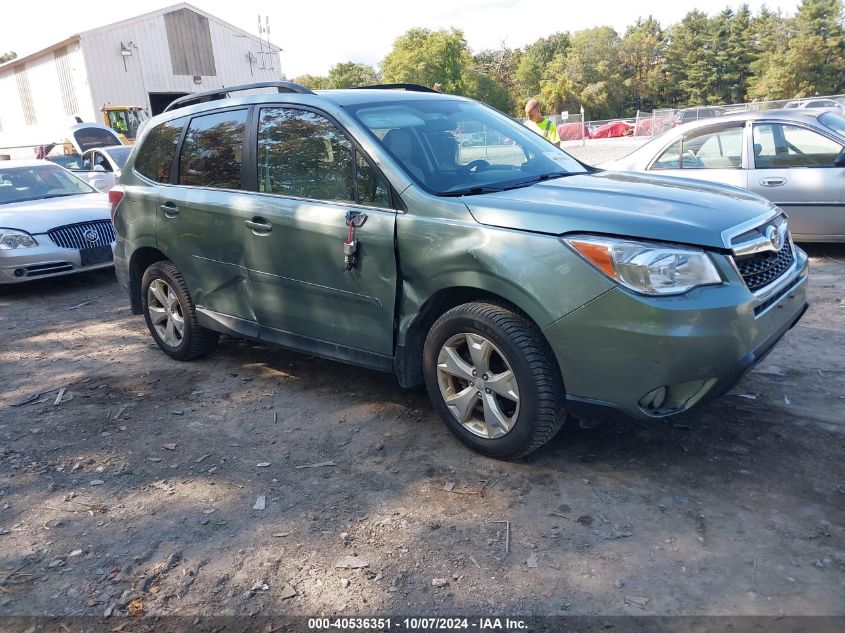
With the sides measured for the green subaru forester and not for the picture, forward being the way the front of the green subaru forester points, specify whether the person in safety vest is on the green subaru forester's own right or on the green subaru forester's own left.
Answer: on the green subaru forester's own left

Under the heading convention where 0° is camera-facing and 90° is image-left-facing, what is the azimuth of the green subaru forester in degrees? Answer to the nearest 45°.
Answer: approximately 315°

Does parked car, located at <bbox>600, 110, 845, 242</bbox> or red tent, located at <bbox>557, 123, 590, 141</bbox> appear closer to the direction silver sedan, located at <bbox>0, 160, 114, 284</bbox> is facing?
the parked car

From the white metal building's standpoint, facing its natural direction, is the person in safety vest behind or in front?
in front

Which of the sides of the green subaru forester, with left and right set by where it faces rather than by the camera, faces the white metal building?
back

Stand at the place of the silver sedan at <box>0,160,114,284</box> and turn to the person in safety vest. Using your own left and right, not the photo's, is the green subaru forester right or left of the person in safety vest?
right

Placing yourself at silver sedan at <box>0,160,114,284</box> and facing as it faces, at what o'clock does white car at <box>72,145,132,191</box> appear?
The white car is roughly at 8 o'clock from the silver sedan.

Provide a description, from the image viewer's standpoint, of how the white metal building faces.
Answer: facing the viewer and to the right of the viewer

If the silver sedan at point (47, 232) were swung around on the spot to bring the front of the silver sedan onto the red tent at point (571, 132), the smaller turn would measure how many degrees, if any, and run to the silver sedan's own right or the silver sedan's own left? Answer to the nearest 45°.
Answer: approximately 90° to the silver sedan's own left

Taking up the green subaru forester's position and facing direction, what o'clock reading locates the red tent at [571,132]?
The red tent is roughly at 8 o'clock from the green subaru forester.

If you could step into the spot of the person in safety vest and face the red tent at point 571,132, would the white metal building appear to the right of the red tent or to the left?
left
